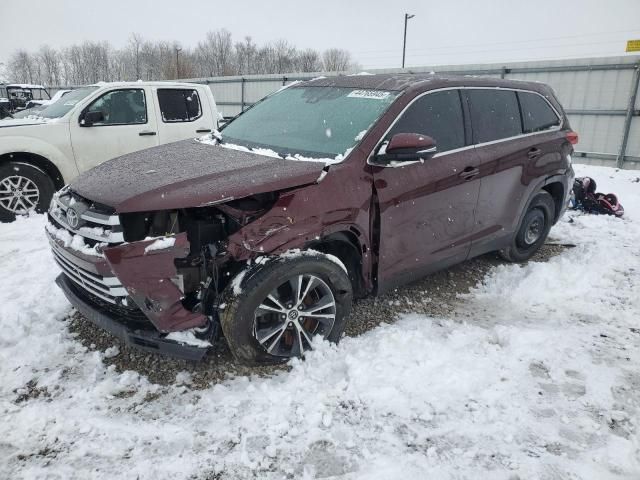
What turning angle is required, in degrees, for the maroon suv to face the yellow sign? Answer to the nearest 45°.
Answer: approximately 180°

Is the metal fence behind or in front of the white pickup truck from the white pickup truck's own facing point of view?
behind

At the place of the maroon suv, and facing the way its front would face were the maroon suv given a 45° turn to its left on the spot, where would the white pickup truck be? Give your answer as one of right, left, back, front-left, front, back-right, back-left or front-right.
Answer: back-right

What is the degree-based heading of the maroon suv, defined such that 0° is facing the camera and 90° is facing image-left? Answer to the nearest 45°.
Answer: approximately 45°

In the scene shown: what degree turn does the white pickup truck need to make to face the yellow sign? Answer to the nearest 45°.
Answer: approximately 180°

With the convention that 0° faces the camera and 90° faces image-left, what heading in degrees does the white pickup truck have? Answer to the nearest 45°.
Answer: approximately 90°
